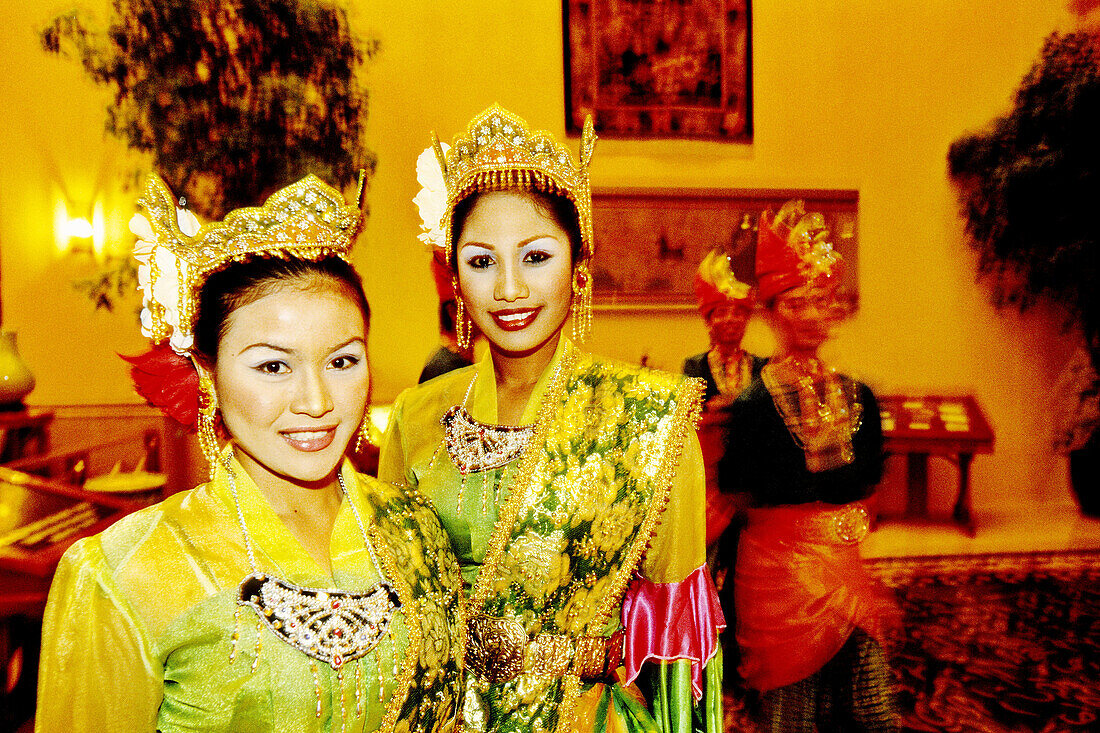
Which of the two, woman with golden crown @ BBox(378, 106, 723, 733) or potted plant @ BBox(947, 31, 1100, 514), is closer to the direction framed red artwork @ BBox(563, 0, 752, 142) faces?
the woman with golden crown

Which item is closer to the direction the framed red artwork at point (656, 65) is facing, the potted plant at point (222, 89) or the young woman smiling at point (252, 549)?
the young woman smiling

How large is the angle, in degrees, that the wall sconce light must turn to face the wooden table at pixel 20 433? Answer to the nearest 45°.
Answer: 0° — it already faces it

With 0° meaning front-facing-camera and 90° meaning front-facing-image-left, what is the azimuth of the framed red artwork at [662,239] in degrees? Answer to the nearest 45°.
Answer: approximately 0°

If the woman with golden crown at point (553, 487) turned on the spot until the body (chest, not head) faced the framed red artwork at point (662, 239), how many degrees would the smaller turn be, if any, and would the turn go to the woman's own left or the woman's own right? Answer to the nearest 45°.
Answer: approximately 135° to the woman's own right

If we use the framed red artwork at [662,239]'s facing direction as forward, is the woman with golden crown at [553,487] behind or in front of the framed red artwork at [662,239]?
in front

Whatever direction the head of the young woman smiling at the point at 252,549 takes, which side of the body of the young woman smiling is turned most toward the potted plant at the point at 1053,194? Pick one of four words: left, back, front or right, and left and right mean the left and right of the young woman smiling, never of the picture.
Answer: left

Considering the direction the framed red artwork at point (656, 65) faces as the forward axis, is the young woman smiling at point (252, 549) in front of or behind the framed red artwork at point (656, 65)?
in front

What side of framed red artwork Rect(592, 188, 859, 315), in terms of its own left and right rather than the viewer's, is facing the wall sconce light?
right
